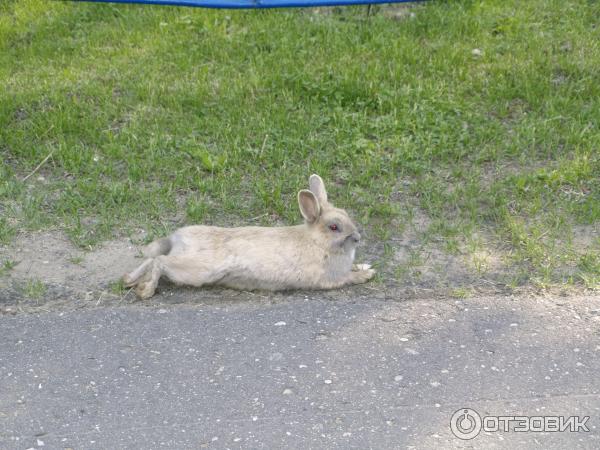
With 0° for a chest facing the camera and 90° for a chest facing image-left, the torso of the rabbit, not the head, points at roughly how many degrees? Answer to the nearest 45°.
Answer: approximately 270°
